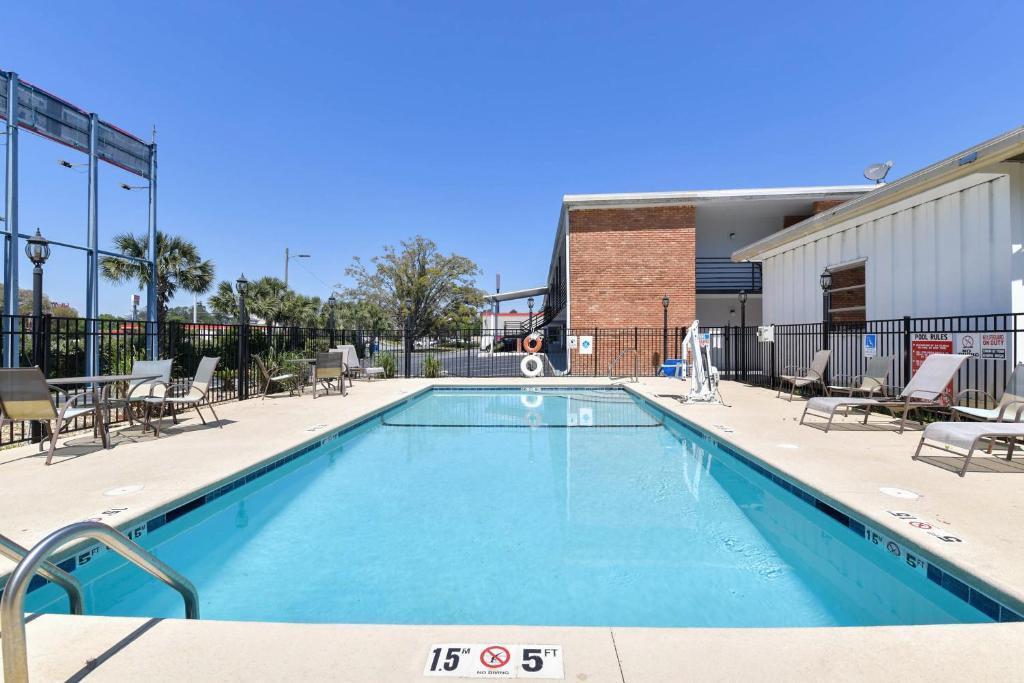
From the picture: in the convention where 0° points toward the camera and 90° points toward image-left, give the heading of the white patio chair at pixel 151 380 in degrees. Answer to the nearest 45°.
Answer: approximately 45°

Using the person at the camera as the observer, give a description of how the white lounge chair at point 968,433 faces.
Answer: facing the viewer and to the left of the viewer

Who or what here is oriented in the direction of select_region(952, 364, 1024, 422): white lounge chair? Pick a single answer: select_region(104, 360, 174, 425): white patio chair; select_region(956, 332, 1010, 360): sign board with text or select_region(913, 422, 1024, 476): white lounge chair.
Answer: the sign board with text

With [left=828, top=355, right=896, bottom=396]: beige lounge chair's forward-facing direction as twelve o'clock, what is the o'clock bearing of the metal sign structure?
The metal sign structure is roughly at 1 o'clock from the beige lounge chair.

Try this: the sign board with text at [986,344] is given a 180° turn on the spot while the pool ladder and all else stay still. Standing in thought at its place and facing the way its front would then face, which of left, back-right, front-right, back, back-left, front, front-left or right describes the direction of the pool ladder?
back

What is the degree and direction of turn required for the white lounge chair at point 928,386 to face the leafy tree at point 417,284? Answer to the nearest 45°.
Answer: approximately 90° to its right

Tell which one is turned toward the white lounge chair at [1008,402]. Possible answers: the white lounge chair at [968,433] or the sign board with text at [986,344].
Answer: the sign board with text

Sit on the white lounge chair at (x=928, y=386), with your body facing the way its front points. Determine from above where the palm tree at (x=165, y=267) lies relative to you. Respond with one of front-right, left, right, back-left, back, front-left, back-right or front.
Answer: front-right

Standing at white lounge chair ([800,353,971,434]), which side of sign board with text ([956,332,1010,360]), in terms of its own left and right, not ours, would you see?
front

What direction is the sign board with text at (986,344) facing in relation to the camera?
toward the camera

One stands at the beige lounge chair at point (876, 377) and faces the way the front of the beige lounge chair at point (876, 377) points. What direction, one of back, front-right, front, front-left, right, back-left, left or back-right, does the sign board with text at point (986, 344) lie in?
back-left

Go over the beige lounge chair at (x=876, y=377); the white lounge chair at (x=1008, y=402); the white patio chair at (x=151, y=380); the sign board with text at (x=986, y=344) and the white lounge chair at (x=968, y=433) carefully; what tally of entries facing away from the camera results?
0

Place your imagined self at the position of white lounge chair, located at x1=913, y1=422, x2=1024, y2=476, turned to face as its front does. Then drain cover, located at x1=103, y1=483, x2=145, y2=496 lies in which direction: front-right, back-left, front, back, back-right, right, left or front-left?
front

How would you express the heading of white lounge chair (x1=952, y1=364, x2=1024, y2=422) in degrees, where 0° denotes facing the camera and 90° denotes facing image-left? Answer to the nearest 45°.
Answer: approximately 45°

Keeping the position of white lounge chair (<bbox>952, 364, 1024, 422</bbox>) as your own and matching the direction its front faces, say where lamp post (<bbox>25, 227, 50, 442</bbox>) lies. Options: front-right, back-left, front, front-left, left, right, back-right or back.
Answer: front

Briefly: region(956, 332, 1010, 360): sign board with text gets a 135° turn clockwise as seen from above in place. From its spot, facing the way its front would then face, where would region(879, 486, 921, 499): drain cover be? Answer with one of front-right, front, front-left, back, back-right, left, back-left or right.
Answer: back-left

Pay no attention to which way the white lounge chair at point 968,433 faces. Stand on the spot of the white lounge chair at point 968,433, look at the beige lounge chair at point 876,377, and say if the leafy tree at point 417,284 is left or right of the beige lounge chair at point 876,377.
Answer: left

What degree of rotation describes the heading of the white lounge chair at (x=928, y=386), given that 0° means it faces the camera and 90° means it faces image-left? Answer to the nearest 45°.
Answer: approximately 45°

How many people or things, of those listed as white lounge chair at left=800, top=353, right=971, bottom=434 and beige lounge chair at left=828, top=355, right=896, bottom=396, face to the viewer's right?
0
